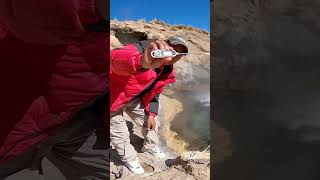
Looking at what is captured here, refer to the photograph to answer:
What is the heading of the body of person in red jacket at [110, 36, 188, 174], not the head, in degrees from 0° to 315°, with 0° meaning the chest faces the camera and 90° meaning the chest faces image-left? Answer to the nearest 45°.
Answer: approximately 315°
